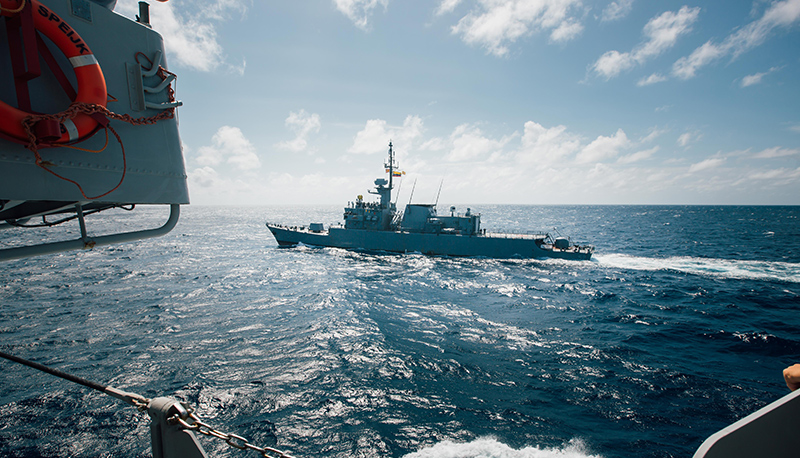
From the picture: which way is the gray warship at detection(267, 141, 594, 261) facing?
to the viewer's left

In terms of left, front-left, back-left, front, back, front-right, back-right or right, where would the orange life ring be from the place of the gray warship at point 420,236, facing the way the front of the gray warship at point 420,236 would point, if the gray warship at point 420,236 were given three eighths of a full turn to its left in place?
front-right
